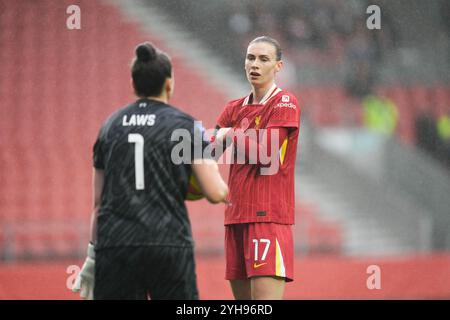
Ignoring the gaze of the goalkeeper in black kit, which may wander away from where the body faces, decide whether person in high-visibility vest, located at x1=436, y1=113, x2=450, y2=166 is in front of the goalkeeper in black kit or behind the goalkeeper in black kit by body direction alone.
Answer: in front

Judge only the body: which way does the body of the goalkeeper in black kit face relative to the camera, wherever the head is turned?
away from the camera

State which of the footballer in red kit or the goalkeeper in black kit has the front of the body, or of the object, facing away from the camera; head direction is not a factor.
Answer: the goalkeeper in black kit

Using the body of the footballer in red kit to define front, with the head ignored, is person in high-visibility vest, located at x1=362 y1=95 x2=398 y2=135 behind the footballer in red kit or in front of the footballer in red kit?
behind

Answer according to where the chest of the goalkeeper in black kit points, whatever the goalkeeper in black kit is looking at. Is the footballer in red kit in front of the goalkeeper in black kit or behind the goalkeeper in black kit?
in front

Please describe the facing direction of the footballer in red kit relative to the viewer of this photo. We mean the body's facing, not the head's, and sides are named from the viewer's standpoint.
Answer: facing the viewer and to the left of the viewer

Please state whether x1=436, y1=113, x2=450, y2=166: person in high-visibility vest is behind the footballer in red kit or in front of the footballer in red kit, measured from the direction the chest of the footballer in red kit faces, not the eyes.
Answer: behind

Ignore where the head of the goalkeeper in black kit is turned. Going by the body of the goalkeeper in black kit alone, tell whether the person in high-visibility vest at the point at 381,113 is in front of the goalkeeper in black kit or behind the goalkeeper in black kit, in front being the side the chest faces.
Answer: in front
